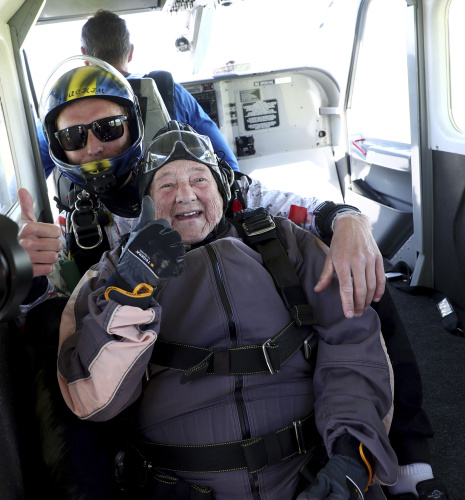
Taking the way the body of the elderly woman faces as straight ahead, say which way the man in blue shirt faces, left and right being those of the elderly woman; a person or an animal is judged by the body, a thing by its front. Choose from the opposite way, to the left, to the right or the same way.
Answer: the opposite way

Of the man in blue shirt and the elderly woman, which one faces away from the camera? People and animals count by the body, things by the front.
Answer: the man in blue shirt

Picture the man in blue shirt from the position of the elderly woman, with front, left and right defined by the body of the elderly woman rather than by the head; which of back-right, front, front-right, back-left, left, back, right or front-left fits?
back

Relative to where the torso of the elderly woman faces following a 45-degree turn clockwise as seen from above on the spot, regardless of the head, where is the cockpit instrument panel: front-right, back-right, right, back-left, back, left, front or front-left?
back-right

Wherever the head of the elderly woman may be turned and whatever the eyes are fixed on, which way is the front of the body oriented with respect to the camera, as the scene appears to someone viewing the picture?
toward the camera

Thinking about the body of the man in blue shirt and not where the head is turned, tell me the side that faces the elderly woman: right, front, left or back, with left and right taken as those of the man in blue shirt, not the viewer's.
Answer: back

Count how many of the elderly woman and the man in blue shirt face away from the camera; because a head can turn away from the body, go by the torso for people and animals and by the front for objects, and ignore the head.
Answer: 1

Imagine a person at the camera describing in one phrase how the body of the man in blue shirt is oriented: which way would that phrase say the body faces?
away from the camera

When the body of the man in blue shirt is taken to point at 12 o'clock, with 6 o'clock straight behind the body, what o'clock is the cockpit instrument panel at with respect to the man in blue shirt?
The cockpit instrument panel is roughly at 1 o'clock from the man in blue shirt.

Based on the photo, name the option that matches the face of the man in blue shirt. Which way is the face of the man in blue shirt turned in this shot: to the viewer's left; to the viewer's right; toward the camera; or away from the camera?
away from the camera
